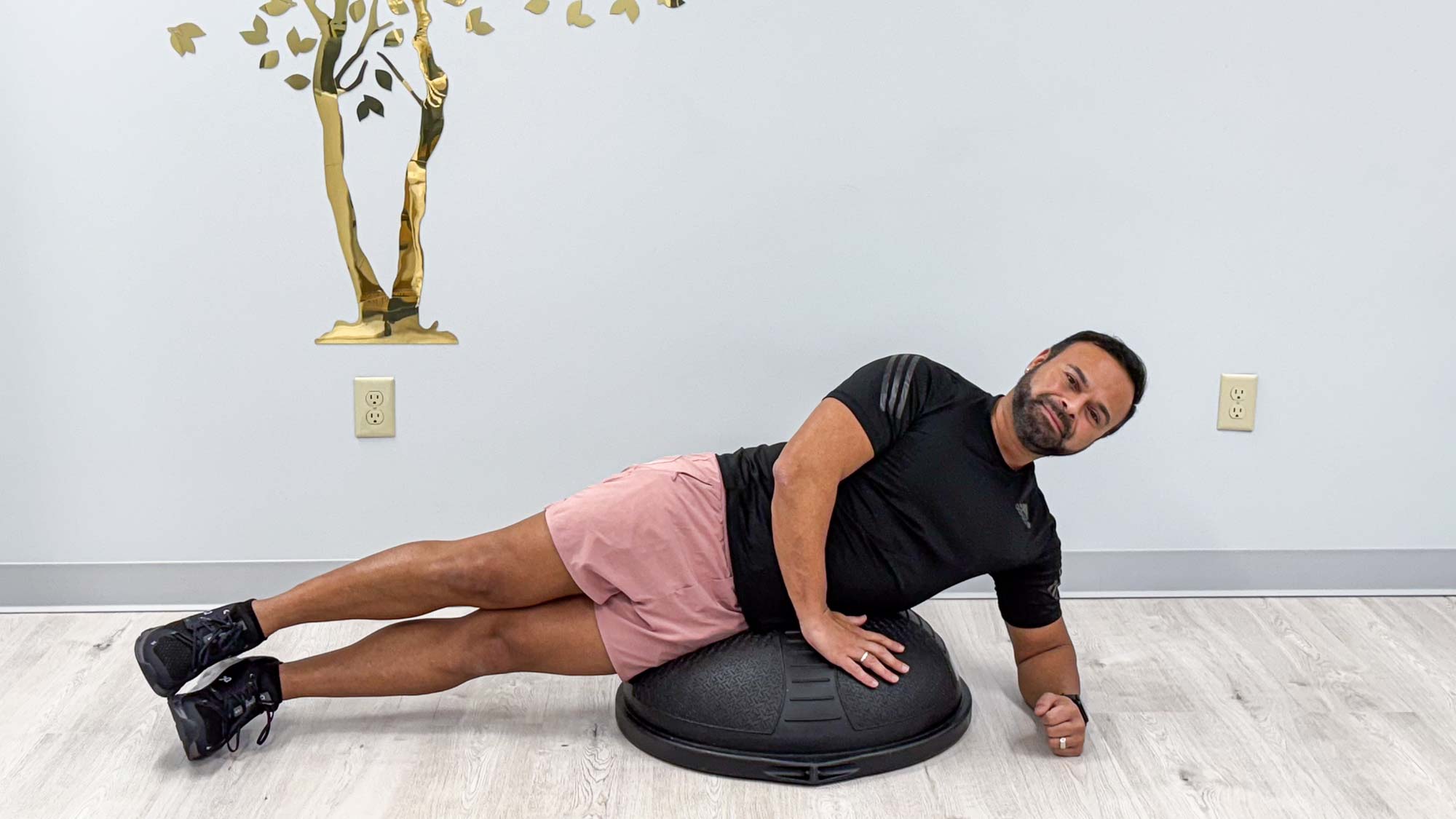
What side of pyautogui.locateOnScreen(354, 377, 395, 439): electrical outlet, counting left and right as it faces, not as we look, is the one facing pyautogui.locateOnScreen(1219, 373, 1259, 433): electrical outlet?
left

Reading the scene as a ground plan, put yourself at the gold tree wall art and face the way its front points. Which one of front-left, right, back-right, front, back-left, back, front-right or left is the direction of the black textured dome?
front-left

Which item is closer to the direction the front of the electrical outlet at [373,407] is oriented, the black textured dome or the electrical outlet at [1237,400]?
the black textured dome

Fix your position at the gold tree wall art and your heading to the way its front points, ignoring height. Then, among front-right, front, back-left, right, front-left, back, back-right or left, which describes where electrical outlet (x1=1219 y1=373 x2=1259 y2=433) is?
left

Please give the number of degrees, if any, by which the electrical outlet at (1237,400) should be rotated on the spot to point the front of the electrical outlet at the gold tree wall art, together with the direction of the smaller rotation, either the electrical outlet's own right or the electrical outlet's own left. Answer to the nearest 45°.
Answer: approximately 45° to the electrical outlet's own right

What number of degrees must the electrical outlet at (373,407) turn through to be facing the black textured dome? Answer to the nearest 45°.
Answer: approximately 45° to its left

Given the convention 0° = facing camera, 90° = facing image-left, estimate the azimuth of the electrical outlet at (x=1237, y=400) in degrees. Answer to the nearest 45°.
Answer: approximately 0°

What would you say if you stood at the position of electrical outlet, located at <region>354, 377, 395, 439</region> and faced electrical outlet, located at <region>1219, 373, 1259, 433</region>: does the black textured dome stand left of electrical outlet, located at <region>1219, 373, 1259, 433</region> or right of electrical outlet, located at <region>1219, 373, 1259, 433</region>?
right

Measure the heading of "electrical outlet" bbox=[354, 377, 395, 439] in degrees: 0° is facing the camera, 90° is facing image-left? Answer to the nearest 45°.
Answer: approximately 0°

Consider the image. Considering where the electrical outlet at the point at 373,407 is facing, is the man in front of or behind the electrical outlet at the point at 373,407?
in front

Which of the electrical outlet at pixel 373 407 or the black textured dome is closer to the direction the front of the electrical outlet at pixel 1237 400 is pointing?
the black textured dome
